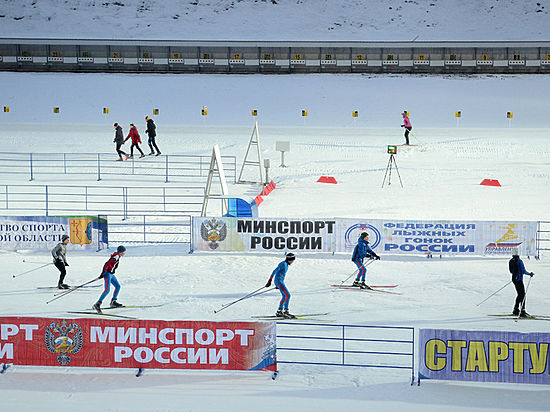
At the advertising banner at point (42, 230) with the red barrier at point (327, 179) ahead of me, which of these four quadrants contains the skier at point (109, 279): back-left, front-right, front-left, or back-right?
back-right

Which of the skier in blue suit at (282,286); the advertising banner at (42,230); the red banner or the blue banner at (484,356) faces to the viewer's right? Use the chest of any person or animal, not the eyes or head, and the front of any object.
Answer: the skier in blue suit

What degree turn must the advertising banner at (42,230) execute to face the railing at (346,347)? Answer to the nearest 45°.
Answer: approximately 45° to its left

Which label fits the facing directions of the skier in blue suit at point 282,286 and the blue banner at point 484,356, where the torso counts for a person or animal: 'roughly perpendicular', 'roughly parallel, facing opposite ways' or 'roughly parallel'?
roughly perpendicular

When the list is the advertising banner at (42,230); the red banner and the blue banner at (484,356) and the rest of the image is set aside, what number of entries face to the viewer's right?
0

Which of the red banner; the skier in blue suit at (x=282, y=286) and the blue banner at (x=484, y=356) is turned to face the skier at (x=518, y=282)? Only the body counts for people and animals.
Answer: the skier in blue suit

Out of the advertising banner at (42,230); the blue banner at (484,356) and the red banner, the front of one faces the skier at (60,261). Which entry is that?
the advertising banner

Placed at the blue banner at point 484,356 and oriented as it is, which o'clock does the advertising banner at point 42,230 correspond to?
The advertising banner is roughly at 4 o'clock from the blue banner.

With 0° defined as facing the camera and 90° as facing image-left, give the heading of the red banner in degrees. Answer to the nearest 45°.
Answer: approximately 0°

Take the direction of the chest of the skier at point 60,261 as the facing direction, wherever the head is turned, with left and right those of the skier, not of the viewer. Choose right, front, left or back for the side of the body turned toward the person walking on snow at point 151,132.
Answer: left

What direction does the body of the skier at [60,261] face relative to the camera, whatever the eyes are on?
to the viewer's right

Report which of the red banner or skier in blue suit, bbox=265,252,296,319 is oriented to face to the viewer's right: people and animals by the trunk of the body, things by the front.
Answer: the skier in blue suit

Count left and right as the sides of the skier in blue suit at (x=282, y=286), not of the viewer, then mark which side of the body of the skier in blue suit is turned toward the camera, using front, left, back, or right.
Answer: right

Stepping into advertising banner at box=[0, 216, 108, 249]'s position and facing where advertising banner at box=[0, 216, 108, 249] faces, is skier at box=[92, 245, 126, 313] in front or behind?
in front

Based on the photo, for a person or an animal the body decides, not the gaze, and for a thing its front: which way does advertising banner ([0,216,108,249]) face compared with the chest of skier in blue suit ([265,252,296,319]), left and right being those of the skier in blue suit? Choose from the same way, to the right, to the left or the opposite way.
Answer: to the right

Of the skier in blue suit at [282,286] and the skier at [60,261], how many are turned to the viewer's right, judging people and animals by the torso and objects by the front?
2

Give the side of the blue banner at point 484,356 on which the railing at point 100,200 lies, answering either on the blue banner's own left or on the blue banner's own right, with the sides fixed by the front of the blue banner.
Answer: on the blue banner's own right

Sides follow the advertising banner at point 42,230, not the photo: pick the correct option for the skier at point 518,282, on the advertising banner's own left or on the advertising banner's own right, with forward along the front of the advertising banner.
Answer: on the advertising banner's own left

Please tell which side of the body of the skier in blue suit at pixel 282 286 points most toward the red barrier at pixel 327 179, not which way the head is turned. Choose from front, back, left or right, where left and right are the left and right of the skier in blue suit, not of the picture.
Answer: left
